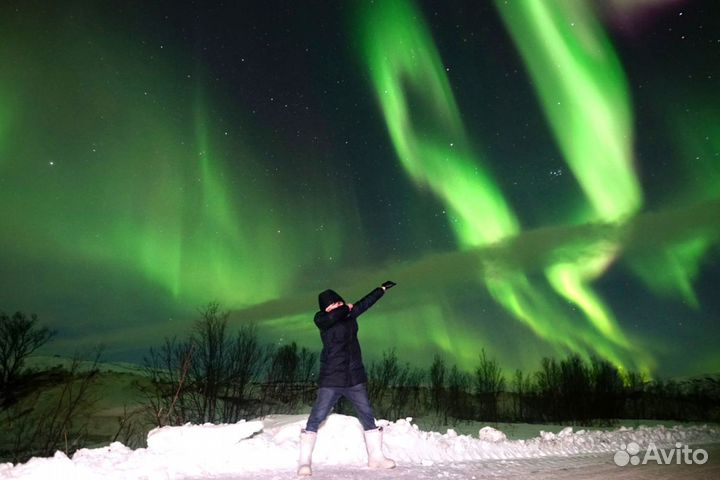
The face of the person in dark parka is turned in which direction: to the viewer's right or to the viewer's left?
to the viewer's left

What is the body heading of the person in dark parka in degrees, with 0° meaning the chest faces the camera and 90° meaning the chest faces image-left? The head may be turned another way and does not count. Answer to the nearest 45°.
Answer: approximately 0°
